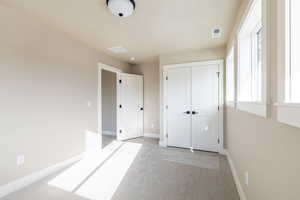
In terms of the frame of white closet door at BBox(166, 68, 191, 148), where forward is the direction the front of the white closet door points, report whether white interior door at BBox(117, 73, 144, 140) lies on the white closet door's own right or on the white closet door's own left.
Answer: on the white closet door's own right

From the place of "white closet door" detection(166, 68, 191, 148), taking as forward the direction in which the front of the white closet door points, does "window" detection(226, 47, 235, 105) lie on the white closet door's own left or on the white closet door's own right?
on the white closet door's own left

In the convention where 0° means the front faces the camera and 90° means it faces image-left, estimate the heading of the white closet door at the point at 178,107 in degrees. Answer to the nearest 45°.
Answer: approximately 0°

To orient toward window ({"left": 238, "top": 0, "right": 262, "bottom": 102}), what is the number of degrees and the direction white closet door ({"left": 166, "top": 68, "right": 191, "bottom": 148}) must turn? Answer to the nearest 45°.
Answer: approximately 45° to its left

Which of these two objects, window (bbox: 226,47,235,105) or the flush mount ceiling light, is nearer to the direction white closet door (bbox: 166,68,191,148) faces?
the flush mount ceiling light

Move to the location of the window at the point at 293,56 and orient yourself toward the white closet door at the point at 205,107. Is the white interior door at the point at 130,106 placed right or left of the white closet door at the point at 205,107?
left

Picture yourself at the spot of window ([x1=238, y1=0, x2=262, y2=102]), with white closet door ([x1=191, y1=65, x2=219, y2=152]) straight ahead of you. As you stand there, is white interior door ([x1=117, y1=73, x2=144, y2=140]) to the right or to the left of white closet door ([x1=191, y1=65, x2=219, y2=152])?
left

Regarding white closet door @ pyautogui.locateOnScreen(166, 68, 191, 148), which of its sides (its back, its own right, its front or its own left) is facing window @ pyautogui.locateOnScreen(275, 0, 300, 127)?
front

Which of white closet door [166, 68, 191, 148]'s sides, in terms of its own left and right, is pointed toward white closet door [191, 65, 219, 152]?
left

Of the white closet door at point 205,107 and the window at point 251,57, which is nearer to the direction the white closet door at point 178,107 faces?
the window

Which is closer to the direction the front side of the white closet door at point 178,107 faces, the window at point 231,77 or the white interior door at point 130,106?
the window

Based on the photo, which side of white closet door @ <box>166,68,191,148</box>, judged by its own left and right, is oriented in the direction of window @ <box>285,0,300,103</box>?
front
